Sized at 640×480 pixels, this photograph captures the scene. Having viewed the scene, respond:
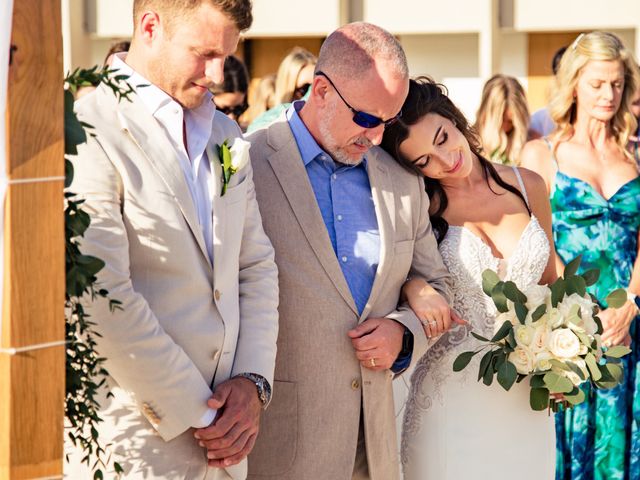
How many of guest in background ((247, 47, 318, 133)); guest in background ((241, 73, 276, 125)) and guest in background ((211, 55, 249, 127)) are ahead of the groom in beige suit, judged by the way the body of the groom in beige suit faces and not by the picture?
0

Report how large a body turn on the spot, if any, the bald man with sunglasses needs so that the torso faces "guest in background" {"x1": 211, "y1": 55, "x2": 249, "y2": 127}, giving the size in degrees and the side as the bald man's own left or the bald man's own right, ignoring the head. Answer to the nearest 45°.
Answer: approximately 135° to the bald man's own left

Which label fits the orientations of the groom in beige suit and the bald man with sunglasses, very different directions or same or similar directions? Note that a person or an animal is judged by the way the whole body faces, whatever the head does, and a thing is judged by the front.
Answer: same or similar directions

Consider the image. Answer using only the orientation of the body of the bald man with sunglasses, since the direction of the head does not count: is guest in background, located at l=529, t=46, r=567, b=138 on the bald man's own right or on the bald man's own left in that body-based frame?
on the bald man's own left

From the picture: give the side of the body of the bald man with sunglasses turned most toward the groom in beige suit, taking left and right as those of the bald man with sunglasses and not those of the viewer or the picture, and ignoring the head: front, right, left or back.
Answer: right

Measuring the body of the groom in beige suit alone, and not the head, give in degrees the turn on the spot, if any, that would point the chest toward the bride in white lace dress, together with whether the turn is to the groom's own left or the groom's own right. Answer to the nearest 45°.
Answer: approximately 90° to the groom's own left

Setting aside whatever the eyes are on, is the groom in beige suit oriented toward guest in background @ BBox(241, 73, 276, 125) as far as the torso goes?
no

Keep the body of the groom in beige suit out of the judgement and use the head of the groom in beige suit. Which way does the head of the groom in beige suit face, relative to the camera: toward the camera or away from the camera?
toward the camera

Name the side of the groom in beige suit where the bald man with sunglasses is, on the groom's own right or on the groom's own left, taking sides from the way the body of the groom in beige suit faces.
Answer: on the groom's own left

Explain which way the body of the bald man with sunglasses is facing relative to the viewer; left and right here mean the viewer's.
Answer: facing the viewer and to the right of the viewer

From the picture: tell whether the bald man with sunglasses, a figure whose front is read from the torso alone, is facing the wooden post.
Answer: no

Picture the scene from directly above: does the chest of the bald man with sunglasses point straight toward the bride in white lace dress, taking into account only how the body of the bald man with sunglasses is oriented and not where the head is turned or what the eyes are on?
no

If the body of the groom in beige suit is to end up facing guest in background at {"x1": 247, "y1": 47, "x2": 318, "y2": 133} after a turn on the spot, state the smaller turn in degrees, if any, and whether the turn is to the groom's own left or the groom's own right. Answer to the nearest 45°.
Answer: approximately 135° to the groom's own left

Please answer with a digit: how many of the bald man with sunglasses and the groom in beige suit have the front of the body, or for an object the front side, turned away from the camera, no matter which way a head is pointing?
0
